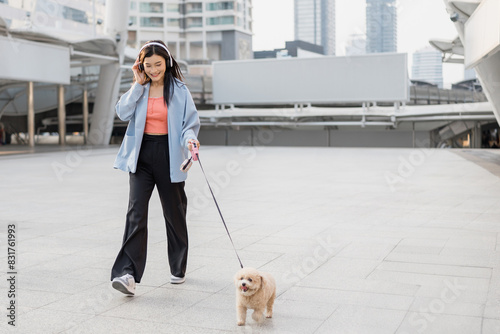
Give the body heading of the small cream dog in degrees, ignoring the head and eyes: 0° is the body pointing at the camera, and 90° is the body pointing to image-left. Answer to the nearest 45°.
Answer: approximately 45°

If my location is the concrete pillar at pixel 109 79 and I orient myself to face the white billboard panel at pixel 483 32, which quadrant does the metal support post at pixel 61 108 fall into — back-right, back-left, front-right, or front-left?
back-right

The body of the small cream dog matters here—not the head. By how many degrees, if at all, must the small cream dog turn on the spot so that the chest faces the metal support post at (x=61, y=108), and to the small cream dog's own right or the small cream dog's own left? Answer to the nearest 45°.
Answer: approximately 135° to the small cream dog's own right

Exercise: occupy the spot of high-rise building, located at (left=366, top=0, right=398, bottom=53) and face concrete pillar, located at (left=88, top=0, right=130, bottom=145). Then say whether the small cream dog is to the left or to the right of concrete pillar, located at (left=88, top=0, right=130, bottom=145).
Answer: left

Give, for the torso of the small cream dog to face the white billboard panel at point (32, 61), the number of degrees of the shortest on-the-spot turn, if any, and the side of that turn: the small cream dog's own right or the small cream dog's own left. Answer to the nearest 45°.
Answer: approximately 135° to the small cream dog's own right
